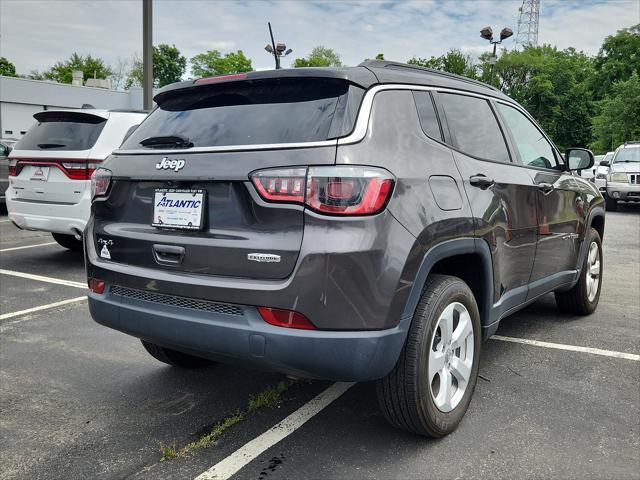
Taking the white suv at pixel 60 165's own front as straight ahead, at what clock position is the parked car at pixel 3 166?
The parked car is roughly at 10 o'clock from the white suv.

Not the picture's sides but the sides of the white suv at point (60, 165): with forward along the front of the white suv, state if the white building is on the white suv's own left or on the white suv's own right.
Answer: on the white suv's own left

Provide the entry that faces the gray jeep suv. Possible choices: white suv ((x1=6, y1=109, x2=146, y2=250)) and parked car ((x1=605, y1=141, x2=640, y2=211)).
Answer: the parked car

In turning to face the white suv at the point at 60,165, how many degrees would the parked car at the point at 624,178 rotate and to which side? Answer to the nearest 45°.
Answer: approximately 45° to its right

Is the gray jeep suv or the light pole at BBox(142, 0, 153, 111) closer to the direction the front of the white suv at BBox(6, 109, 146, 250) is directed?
the light pole

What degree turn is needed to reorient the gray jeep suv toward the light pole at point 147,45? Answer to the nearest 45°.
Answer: approximately 45° to its left

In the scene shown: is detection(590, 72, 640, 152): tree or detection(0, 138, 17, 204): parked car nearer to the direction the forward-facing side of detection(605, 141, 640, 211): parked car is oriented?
the parked car

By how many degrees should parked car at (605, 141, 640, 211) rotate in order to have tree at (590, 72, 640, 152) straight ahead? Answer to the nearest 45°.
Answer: approximately 180°

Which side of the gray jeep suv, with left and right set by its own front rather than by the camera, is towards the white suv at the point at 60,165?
left

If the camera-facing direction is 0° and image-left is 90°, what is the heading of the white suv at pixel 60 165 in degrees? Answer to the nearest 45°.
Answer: approximately 225°

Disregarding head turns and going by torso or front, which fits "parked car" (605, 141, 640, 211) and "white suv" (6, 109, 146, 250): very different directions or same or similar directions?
very different directions

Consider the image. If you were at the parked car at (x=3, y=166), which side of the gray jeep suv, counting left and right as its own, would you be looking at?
left
